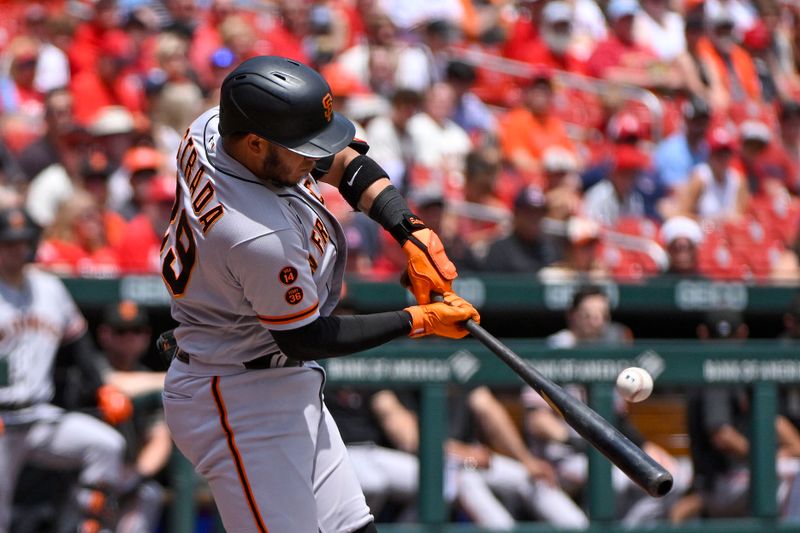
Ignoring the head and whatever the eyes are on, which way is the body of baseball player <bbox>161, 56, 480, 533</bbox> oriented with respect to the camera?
to the viewer's right

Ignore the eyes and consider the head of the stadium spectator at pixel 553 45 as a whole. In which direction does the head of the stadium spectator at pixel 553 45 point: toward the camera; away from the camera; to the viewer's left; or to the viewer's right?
toward the camera

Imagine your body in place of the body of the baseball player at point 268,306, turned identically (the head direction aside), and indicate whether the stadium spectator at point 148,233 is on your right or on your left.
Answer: on your left

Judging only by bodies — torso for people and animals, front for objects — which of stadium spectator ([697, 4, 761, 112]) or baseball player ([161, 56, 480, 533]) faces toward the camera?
the stadium spectator

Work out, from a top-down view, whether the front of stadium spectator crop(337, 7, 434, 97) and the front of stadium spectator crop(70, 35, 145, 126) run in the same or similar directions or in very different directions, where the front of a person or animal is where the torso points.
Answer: same or similar directions

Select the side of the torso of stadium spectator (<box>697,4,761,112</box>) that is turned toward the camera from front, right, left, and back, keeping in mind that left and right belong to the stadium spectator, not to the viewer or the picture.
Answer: front

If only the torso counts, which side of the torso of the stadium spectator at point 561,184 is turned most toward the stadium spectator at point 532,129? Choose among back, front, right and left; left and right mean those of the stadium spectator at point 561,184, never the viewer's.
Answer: back

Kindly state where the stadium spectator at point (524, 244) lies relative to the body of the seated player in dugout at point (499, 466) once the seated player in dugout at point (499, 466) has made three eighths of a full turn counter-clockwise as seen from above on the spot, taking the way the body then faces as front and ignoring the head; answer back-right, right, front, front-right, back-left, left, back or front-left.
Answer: front

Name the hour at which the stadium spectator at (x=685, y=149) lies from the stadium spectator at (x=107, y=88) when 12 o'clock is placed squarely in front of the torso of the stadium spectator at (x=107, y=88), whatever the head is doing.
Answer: the stadium spectator at (x=685, y=149) is roughly at 9 o'clock from the stadium spectator at (x=107, y=88).

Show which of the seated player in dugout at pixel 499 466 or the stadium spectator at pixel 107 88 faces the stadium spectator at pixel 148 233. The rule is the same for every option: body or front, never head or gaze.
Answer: the stadium spectator at pixel 107 88

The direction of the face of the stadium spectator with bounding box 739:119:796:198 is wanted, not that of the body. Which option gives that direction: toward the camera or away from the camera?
toward the camera

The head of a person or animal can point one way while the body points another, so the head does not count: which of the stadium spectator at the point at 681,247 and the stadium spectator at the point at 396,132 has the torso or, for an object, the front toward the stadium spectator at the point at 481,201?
the stadium spectator at the point at 396,132

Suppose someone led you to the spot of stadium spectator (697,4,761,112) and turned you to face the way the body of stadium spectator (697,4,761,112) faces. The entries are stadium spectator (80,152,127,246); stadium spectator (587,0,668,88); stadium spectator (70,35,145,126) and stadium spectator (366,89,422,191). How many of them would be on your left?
0

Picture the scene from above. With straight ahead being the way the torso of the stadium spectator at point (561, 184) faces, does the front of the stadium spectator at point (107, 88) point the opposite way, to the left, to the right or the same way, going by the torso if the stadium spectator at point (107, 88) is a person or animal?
the same way

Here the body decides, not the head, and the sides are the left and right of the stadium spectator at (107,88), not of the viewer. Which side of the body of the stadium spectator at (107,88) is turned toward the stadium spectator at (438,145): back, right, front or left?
left

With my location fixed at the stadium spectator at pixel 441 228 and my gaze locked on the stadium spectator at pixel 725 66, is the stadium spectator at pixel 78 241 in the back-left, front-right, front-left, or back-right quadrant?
back-left

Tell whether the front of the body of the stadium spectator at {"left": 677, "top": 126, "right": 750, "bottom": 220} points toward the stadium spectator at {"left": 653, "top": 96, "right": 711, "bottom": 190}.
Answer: no

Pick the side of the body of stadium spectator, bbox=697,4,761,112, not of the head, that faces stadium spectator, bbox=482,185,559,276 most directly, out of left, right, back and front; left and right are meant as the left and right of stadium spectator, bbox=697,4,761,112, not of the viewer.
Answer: front

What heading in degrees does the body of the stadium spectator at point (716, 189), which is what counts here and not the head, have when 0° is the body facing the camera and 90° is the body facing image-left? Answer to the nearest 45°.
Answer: approximately 0°

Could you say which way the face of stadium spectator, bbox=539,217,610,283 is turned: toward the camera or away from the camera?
toward the camera

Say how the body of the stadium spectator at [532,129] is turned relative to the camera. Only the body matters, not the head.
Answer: toward the camera

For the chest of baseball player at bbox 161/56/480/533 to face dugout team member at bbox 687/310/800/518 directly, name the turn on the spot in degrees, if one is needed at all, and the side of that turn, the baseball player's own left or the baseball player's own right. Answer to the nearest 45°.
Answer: approximately 45° to the baseball player's own left

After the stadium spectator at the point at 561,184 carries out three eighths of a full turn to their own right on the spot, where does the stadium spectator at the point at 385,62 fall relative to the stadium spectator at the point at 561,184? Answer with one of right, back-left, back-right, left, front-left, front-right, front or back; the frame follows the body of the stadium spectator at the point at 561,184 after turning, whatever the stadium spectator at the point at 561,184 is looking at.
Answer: front

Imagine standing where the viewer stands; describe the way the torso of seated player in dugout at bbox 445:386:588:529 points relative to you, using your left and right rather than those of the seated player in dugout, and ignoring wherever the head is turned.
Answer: facing the viewer and to the right of the viewer

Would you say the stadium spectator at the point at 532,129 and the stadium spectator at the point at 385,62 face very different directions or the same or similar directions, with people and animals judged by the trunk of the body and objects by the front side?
same or similar directions

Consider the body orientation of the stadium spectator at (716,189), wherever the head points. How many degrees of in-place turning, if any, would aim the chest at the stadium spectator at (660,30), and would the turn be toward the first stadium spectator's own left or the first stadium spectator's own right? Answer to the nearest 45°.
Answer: approximately 180°
